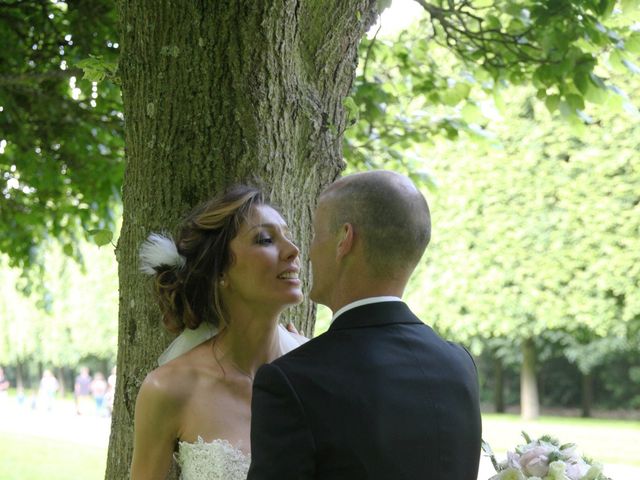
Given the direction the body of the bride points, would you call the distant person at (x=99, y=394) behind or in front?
behind

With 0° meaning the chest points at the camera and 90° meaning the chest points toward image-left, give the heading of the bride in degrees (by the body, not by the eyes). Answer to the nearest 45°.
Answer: approximately 315°

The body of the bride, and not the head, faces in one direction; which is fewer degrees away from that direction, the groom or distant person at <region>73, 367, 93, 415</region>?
the groom

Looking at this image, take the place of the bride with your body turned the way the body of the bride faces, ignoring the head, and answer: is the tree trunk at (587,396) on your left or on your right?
on your left

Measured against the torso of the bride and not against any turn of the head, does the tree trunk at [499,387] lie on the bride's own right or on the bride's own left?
on the bride's own left

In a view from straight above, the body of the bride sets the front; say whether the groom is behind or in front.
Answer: in front

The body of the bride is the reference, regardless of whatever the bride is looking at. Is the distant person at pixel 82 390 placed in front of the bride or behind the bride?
behind
